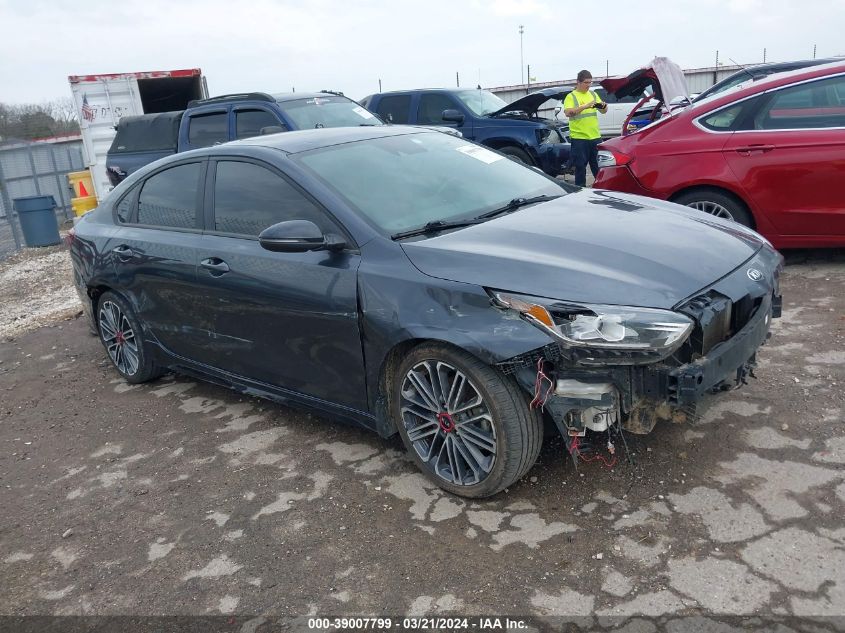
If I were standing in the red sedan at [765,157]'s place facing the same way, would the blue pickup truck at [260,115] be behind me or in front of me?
behind

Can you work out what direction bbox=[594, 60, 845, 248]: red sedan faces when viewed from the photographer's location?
facing to the right of the viewer

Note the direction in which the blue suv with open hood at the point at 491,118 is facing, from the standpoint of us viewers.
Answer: facing the viewer and to the right of the viewer

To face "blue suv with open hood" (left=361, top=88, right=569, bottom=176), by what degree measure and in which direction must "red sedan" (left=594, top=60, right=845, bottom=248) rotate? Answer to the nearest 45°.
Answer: approximately 135° to its left

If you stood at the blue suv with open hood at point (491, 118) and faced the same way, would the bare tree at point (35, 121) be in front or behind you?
behind

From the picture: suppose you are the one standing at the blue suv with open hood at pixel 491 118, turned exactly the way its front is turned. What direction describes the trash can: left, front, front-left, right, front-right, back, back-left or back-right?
back-right
